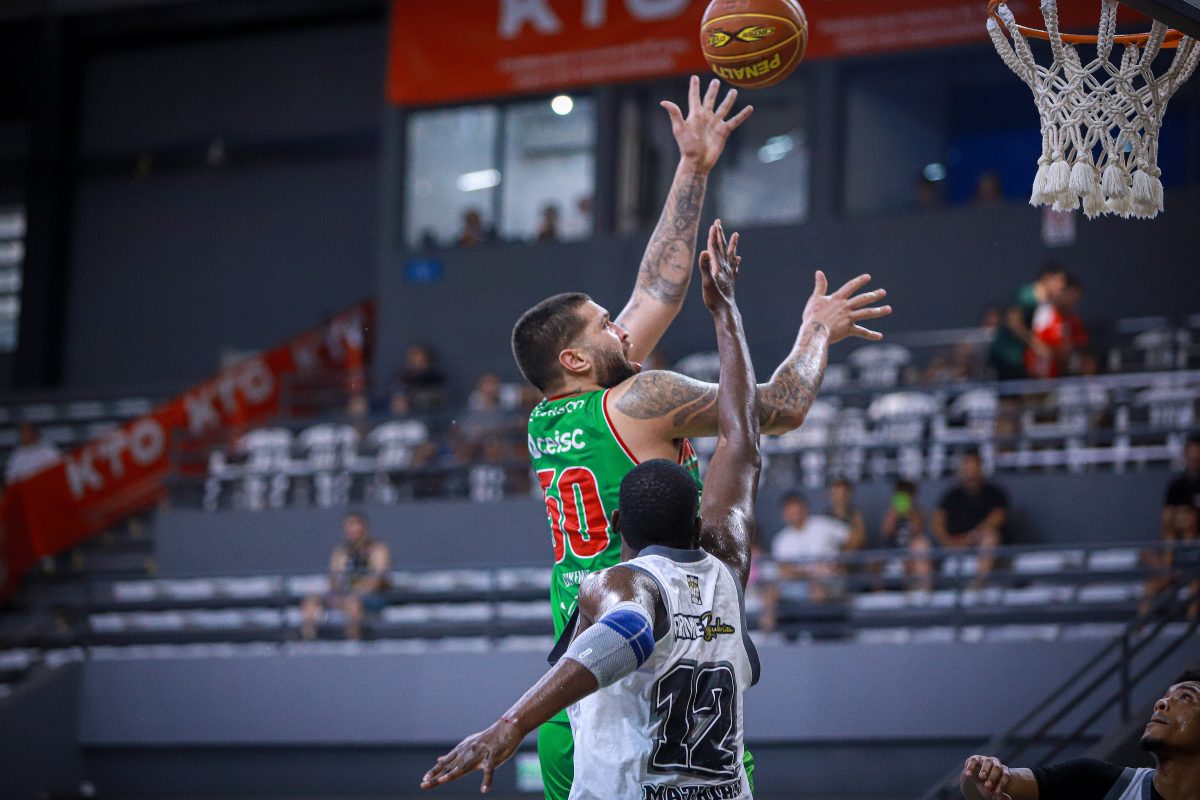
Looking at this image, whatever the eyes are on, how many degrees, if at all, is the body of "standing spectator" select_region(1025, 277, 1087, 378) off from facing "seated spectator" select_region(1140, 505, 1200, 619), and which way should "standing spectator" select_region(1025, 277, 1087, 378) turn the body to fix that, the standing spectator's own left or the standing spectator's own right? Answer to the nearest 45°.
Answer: approximately 90° to the standing spectator's own left

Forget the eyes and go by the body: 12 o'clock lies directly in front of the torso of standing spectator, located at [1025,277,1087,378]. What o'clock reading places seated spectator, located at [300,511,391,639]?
seated spectator, located at [300,511,391,639] is roughly at 1 o'clock from standing spectator, located at [1025,277,1087,378].

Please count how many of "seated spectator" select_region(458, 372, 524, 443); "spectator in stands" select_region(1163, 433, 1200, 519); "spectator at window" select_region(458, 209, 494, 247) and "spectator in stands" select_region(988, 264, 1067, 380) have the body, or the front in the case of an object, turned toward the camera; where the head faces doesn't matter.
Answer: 3
